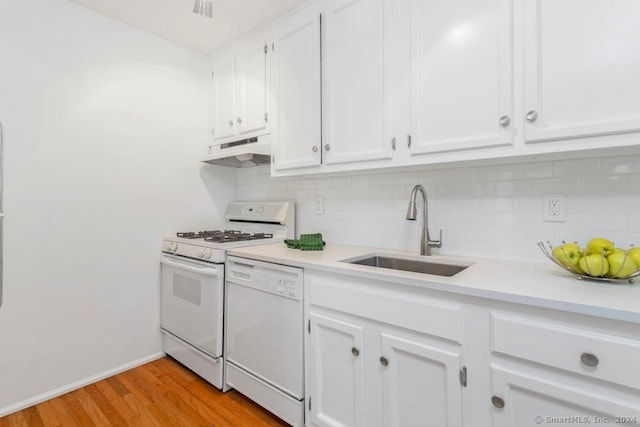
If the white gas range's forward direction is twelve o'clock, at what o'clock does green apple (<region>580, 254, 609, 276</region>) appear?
The green apple is roughly at 9 o'clock from the white gas range.

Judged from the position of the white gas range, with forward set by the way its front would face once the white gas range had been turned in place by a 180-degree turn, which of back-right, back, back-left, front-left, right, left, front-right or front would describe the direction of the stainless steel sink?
right

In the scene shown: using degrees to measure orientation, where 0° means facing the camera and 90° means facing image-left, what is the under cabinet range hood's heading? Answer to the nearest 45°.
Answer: approximately 45°

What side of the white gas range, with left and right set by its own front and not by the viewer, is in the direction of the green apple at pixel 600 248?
left

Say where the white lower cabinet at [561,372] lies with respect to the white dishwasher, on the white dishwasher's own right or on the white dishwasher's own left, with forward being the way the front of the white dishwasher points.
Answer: on the white dishwasher's own left

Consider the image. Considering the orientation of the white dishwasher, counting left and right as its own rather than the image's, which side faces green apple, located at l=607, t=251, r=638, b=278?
left
